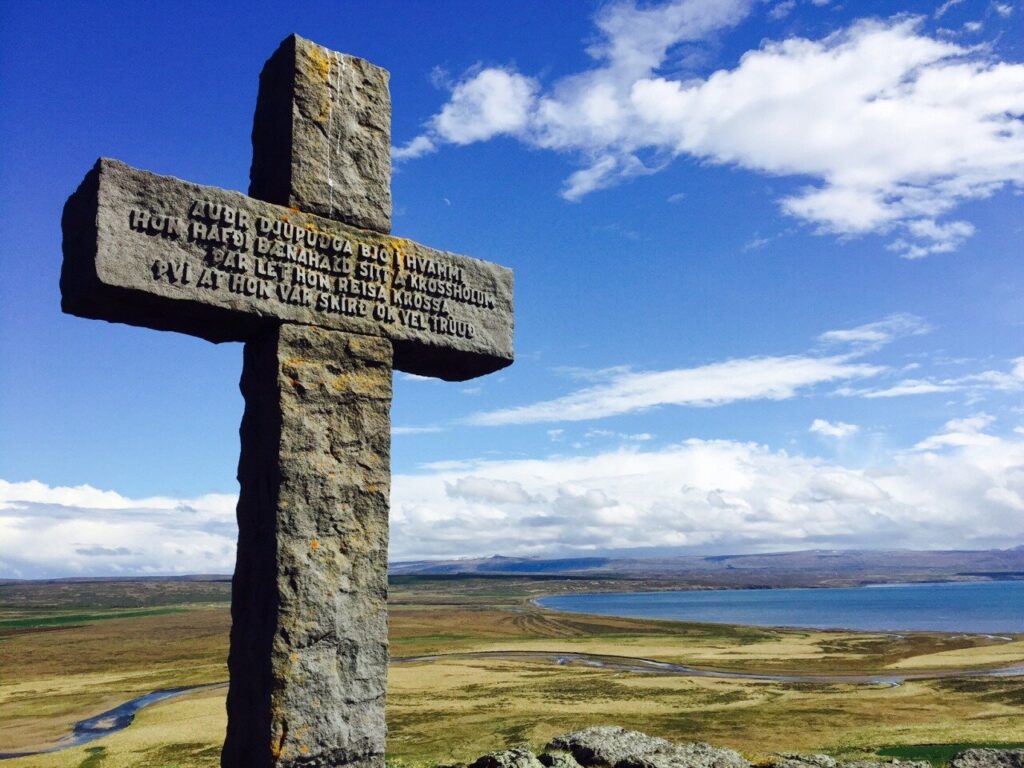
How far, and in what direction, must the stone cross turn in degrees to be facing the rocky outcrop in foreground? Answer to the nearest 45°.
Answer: approximately 90° to its left

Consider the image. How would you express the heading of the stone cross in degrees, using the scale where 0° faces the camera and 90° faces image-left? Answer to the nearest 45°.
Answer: approximately 315°
